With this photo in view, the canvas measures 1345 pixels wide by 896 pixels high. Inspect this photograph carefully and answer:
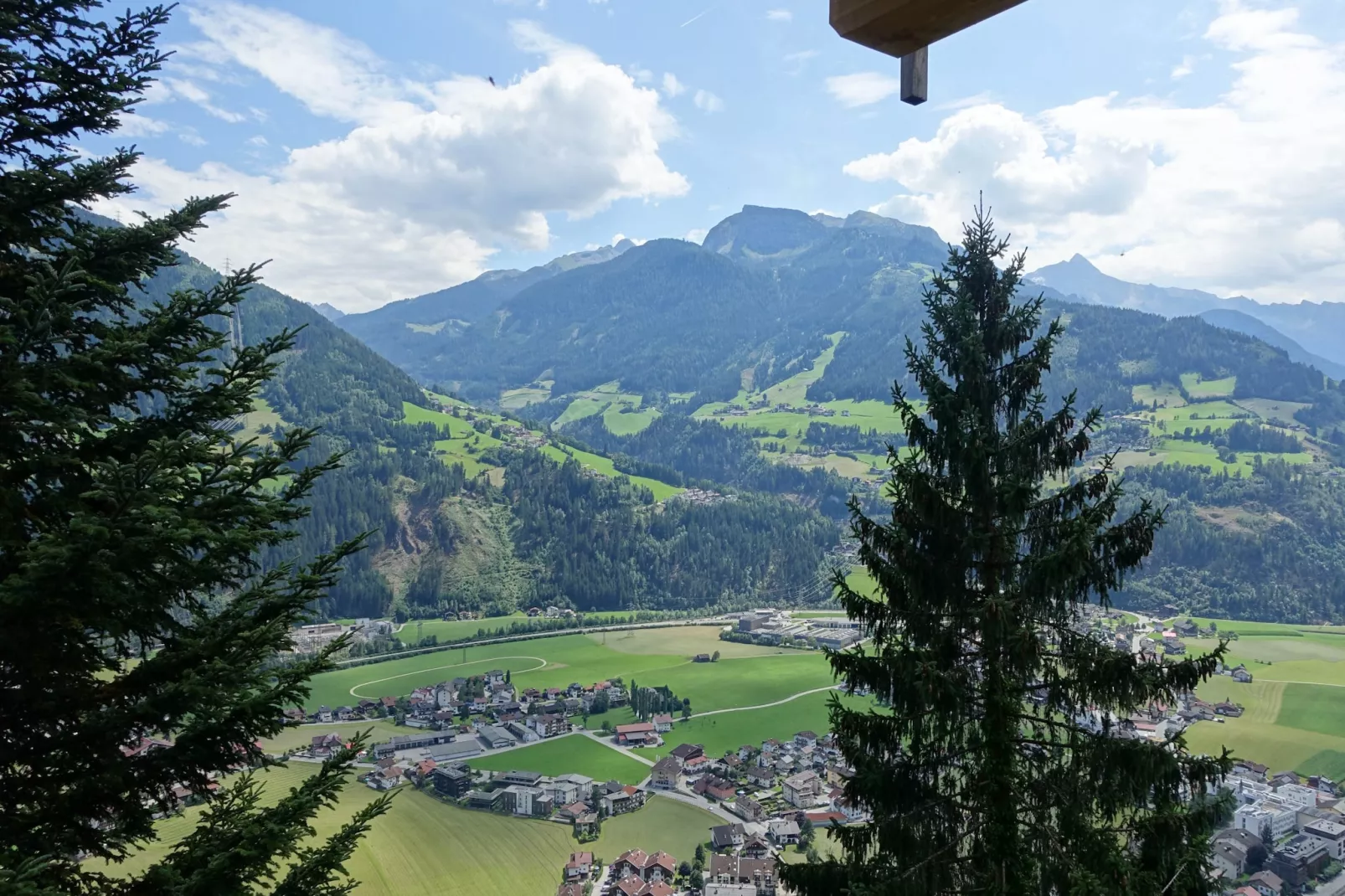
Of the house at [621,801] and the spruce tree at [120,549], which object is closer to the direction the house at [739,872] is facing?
the spruce tree

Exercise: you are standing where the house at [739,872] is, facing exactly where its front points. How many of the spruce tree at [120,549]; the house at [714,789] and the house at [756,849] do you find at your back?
2

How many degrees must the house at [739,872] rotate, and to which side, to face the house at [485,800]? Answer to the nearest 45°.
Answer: approximately 135° to its right

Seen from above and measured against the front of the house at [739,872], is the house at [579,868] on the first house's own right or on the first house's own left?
on the first house's own right

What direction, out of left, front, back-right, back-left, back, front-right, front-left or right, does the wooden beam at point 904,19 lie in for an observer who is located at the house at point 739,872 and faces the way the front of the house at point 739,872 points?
front

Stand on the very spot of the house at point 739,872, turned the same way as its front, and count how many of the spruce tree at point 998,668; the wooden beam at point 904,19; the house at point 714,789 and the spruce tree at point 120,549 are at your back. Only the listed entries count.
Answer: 1

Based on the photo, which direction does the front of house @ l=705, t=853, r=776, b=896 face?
toward the camera

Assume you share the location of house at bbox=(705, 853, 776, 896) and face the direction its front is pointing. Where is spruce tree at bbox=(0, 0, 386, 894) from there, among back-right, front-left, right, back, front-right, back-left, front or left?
front

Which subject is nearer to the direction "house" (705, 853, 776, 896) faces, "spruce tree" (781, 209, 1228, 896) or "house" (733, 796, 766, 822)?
the spruce tree

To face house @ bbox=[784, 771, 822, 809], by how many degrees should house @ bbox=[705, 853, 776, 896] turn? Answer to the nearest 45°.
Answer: approximately 180°

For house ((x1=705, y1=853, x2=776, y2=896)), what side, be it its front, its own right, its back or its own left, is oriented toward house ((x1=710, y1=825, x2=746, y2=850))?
back
